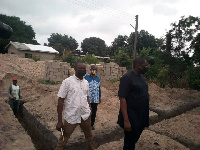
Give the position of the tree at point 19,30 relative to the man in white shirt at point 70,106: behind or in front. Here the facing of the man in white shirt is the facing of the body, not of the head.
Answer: behind

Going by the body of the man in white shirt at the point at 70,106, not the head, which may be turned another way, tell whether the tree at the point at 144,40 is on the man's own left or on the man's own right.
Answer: on the man's own left

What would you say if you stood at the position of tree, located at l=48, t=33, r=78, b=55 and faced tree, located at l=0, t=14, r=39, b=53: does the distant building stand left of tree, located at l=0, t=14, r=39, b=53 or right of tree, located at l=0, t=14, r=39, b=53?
left

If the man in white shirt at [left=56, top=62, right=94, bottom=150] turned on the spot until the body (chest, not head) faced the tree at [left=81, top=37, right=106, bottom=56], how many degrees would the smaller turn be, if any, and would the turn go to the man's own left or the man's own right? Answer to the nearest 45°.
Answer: approximately 135° to the man's own left

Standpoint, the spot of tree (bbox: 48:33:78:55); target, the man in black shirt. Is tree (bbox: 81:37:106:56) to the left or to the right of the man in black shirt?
left

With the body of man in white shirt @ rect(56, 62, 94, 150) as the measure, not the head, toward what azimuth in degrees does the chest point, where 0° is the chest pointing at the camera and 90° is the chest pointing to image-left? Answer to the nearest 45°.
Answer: approximately 315°

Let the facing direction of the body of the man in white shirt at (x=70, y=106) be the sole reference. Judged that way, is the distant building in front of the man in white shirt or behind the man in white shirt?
behind

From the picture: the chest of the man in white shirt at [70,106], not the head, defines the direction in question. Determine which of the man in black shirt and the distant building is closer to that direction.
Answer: the man in black shirt
